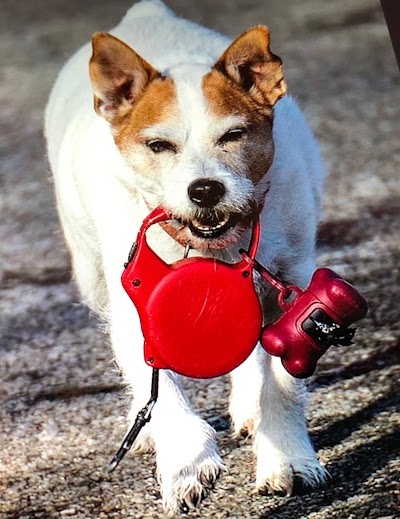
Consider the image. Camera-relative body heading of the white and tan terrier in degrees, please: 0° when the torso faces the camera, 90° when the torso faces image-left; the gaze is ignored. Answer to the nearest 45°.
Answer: approximately 0°
